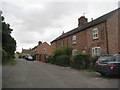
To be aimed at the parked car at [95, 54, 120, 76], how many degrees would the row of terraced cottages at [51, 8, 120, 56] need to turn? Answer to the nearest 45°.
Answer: approximately 45° to its left

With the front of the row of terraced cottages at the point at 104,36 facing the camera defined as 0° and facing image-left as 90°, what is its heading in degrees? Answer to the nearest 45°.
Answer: approximately 45°
